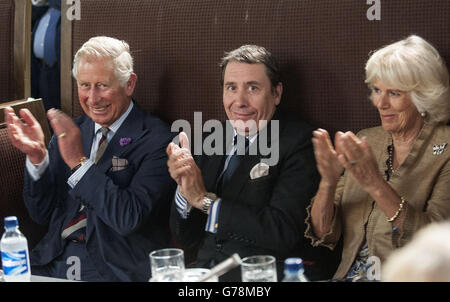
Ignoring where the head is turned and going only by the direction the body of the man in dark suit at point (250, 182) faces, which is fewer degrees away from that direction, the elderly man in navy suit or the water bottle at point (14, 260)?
the water bottle

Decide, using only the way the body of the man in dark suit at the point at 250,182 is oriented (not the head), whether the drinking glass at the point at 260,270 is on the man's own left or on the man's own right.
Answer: on the man's own left

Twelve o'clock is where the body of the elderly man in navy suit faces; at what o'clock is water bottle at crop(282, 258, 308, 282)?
The water bottle is roughly at 10 o'clock from the elderly man in navy suit.

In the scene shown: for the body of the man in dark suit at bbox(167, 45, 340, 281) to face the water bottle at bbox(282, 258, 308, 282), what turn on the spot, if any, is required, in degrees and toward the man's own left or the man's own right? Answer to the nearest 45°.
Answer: approximately 45° to the man's own left

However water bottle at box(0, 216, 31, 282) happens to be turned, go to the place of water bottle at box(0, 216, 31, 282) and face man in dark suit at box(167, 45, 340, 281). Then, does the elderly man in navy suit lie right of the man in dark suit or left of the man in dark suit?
left

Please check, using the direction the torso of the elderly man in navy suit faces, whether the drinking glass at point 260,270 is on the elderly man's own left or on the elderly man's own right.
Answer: on the elderly man's own left

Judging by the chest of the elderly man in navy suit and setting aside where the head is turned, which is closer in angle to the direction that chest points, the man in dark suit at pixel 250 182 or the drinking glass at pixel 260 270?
the drinking glass
